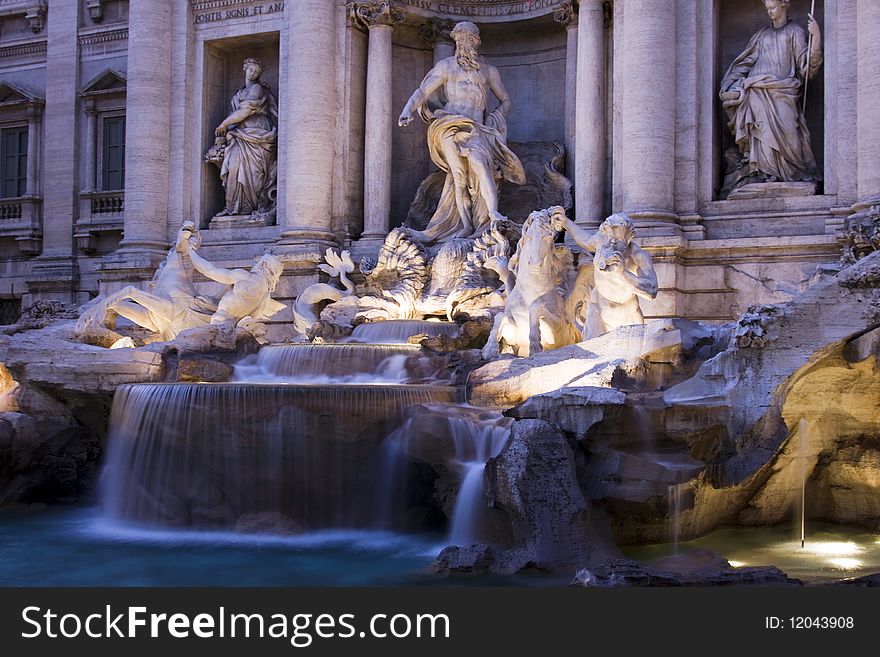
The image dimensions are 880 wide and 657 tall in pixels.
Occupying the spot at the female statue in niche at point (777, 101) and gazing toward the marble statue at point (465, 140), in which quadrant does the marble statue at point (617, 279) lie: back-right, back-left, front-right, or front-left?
front-left

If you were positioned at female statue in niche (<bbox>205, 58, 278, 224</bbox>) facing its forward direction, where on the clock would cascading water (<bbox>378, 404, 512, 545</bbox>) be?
The cascading water is roughly at 10 o'clock from the female statue in niche.

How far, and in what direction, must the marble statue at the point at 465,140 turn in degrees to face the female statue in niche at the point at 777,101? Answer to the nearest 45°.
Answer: approximately 90° to its left

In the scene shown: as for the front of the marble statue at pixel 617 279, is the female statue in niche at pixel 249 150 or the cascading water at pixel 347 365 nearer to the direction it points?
the cascading water

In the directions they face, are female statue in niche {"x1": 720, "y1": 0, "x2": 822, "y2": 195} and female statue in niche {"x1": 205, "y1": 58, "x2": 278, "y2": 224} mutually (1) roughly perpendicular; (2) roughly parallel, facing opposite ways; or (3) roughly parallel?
roughly parallel

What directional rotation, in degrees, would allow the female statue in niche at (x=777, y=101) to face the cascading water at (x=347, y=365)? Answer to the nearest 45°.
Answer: approximately 45° to its right

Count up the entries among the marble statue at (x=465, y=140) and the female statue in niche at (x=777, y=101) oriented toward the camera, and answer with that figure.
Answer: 2

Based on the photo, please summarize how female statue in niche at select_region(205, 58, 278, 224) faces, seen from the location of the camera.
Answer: facing the viewer and to the left of the viewer

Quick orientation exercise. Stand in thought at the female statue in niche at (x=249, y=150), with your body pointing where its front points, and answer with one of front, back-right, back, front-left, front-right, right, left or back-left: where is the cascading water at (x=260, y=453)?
front-left

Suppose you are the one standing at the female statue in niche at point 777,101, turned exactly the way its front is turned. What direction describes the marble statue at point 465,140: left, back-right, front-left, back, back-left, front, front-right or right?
right

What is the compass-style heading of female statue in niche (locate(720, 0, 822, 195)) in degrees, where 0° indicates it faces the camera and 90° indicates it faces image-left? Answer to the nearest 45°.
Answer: approximately 0°

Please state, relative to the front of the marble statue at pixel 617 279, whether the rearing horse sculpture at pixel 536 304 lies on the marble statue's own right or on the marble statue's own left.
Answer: on the marble statue's own right

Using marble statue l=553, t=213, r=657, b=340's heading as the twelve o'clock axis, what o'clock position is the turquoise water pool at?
The turquoise water pool is roughly at 12 o'clock from the marble statue.

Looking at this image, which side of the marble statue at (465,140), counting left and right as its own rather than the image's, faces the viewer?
front

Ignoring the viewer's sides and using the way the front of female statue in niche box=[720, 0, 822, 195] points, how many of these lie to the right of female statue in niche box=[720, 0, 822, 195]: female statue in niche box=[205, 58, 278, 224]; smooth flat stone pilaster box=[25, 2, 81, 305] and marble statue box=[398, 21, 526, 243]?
3

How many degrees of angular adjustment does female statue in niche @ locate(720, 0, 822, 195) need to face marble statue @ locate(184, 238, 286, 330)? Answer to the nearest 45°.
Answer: approximately 90° to its right
